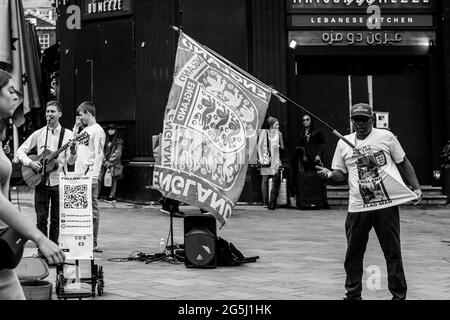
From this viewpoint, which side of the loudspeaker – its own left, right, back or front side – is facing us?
front

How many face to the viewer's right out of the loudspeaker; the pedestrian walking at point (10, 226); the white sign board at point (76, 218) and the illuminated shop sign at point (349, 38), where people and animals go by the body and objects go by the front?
1

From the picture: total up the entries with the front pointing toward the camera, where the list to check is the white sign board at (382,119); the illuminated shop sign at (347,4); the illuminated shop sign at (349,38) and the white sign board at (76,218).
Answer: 4

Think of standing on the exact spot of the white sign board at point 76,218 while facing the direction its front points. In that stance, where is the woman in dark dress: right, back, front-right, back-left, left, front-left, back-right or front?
back-left

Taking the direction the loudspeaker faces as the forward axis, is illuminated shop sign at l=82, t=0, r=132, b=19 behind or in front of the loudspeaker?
behind

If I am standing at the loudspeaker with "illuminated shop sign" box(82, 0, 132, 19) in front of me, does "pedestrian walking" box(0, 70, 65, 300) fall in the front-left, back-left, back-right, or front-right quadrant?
back-left

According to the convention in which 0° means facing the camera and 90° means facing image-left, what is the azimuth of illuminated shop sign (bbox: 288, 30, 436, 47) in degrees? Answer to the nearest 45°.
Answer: approximately 0°

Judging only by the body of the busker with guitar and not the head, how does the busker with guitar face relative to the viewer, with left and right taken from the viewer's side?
facing the viewer

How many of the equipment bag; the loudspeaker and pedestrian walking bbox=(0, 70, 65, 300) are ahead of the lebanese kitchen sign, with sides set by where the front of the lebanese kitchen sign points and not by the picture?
3

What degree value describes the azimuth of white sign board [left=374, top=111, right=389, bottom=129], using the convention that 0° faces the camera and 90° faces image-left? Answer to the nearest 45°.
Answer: approximately 0°

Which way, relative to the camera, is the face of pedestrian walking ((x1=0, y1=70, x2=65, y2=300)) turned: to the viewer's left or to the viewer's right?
to the viewer's right

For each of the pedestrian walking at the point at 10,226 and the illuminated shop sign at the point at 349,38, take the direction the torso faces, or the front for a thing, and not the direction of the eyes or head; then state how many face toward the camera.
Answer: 1

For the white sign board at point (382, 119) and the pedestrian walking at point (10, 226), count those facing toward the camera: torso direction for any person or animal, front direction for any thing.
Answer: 1

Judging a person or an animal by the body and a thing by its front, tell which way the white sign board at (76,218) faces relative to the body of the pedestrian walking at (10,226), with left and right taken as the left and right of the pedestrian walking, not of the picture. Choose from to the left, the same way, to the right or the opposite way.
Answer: to the right
